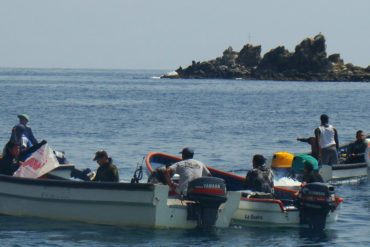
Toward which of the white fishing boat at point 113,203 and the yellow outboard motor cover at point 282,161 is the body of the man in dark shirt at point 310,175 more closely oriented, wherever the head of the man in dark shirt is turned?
the yellow outboard motor cover

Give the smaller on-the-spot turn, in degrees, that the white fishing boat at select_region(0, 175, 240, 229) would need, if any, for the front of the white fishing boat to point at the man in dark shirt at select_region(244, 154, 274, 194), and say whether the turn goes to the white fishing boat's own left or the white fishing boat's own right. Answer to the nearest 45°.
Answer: approximately 135° to the white fishing boat's own right

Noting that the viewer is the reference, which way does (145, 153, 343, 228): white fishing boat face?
facing away from the viewer and to the left of the viewer

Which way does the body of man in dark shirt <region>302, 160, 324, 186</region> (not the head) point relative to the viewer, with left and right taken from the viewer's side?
facing away from the viewer and to the left of the viewer

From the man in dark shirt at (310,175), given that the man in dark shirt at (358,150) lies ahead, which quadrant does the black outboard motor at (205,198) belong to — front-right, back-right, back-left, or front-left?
back-left

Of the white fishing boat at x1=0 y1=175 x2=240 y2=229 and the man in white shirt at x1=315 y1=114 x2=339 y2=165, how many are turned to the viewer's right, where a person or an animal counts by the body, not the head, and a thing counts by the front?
0

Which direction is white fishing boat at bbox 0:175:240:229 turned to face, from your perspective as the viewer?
facing away from the viewer and to the left of the viewer

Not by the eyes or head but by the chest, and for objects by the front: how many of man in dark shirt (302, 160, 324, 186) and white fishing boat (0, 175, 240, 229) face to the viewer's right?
0

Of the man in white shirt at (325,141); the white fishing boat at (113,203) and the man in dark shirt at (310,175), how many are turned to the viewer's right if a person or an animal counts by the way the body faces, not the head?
0

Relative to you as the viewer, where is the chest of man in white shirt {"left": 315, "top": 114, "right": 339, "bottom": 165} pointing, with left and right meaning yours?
facing away from the viewer
